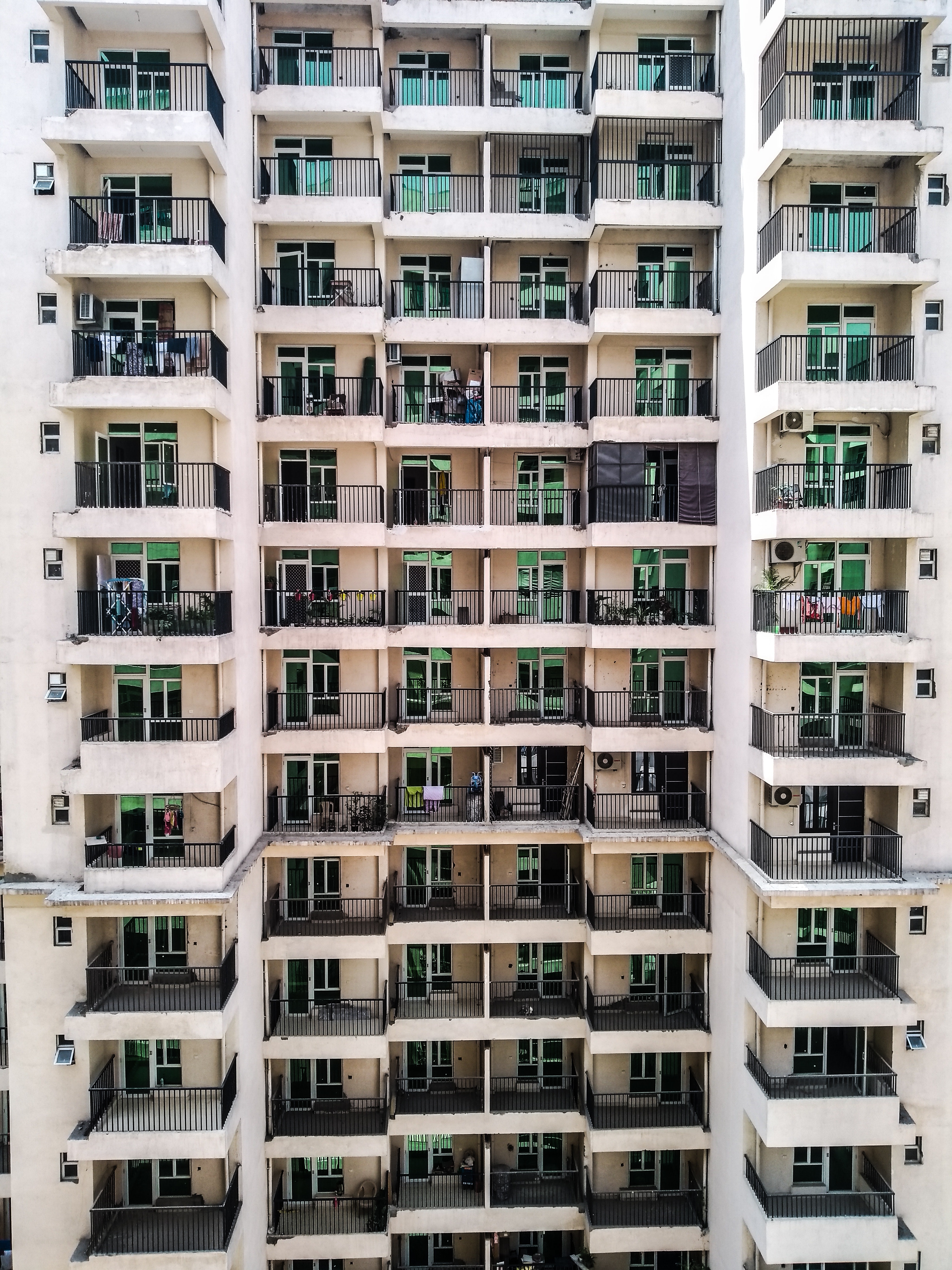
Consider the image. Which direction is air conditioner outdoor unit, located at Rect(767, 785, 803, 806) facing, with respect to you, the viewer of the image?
facing the viewer

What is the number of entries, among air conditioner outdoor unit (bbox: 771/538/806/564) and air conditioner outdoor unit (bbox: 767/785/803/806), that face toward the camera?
2

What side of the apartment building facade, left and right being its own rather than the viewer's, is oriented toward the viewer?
front

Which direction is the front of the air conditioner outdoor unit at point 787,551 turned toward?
toward the camera

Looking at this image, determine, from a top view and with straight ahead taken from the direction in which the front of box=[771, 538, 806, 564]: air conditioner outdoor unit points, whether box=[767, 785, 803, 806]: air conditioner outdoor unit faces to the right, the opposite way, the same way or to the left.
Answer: the same way

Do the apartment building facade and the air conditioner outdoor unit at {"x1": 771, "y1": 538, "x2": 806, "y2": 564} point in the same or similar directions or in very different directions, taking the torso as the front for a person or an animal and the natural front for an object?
same or similar directions

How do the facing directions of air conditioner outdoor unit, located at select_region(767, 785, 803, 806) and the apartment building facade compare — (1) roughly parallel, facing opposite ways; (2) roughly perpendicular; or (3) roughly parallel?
roughly parallel
